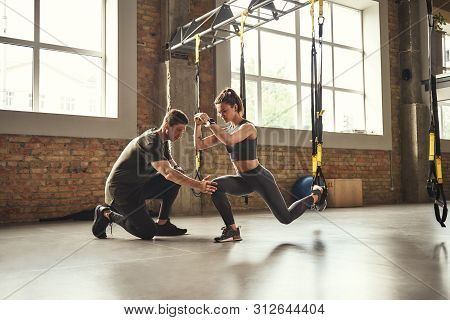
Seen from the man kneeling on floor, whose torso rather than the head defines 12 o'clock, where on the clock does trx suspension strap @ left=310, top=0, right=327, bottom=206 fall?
The trx suspension strap is roughly at 12 o'clock from the man kneeling on floor.

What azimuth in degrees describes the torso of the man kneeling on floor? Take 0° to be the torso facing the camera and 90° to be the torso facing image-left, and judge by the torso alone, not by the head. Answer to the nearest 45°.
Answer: approximately 270°

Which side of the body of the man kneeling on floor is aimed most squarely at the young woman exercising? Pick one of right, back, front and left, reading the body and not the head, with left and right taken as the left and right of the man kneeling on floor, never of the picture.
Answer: front
